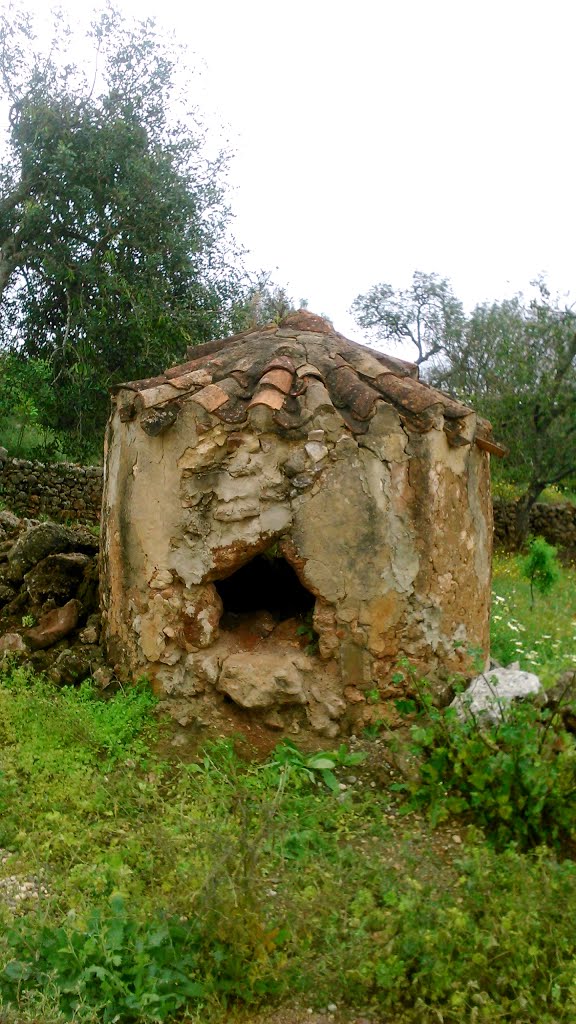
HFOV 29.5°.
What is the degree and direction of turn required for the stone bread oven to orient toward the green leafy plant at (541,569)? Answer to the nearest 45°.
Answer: approximately 135° to its left

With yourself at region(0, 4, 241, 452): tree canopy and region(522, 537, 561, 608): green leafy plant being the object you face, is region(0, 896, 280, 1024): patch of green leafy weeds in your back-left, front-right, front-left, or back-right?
front-right

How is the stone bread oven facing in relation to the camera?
toward the camera

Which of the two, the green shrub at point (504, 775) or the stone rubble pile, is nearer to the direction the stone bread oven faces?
the green shrub

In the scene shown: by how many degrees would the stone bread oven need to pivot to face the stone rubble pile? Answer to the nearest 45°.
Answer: approximately 135° to its right

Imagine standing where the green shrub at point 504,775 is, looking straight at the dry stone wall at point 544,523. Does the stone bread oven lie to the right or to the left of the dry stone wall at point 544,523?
left

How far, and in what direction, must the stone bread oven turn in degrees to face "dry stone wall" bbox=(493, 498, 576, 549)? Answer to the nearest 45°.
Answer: approximately 180°

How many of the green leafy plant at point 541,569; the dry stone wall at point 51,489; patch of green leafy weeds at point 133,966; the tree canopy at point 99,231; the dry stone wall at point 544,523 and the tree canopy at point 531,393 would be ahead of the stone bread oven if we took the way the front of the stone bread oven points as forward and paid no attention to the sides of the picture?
1

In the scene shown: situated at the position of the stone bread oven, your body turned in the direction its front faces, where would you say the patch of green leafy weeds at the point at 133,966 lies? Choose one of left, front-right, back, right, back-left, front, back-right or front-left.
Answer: front

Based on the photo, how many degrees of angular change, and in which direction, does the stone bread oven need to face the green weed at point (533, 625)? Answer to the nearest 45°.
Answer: approximately 135° to its left

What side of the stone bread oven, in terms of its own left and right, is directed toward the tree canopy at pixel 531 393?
back

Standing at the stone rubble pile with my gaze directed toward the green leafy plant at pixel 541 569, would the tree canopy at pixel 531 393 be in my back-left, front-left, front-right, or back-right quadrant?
front-left
